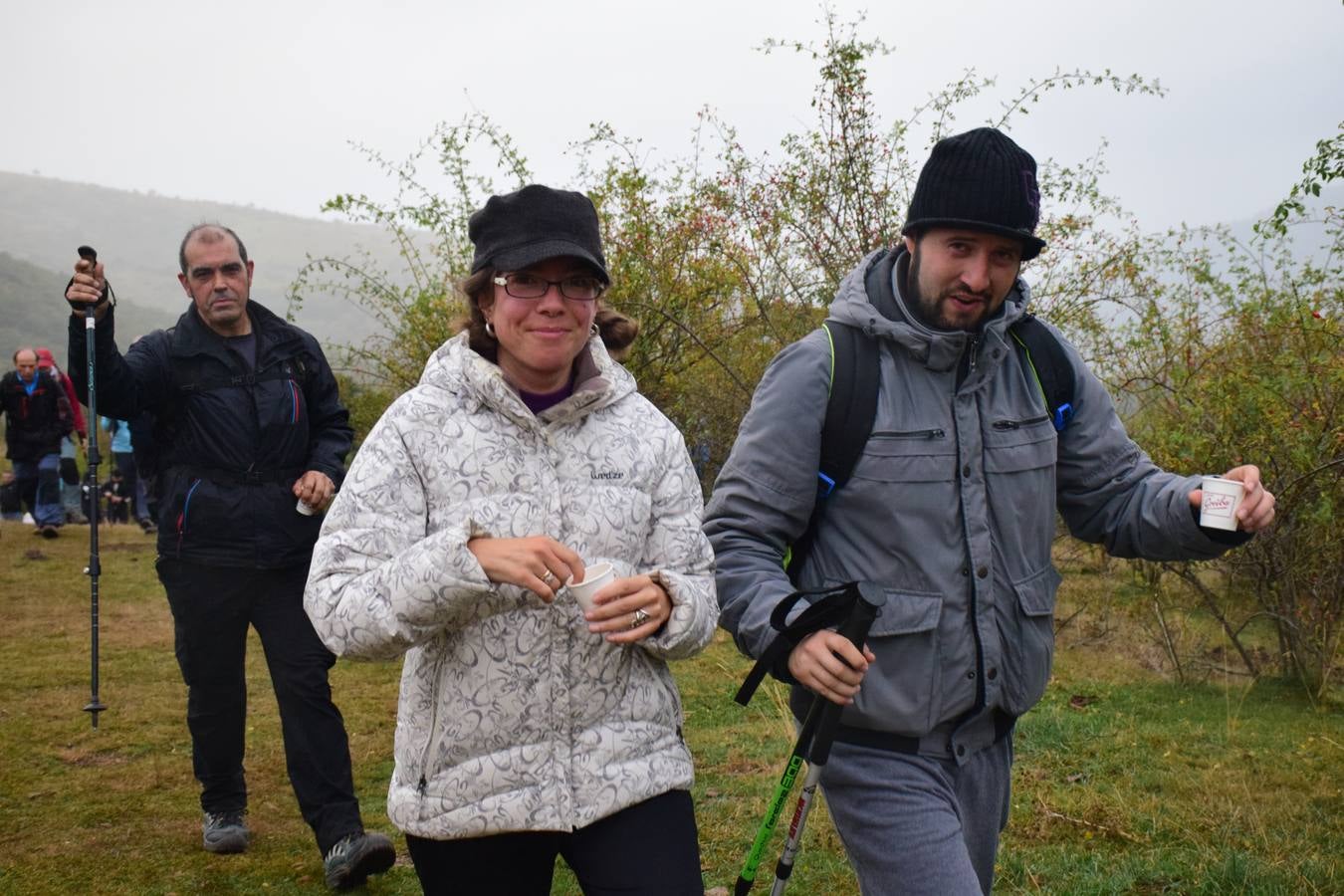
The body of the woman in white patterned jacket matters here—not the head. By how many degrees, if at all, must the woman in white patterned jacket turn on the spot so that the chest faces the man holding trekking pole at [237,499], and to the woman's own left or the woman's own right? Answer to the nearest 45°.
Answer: approximately 135° to the woman's own right

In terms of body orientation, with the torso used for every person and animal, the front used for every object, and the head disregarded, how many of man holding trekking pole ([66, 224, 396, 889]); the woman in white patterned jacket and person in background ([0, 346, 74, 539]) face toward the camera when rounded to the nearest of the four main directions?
3

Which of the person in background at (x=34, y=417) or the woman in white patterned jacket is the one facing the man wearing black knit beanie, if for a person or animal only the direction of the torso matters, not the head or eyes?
the person in background

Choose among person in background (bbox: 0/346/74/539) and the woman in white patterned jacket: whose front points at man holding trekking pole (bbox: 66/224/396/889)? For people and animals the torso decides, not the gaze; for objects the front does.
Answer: the person in background

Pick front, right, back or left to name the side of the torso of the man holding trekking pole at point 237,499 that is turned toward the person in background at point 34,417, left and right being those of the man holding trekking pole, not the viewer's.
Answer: back

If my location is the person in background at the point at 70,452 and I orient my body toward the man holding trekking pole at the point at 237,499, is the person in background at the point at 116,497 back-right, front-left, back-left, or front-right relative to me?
back-left

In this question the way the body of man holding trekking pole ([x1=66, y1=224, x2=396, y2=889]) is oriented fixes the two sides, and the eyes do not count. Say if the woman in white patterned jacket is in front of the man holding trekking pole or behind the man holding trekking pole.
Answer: in front

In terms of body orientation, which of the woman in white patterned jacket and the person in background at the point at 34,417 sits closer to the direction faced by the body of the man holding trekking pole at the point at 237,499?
the woman in white patterned jacket

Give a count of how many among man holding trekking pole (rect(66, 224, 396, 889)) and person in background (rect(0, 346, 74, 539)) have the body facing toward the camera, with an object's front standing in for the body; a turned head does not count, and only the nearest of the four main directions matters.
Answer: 2

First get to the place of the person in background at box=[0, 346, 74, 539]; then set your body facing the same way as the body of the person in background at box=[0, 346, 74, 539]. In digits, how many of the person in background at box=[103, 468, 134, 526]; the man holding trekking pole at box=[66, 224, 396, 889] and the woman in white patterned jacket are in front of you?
2

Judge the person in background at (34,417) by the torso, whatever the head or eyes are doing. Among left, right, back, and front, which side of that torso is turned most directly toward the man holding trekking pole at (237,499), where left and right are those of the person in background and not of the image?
front

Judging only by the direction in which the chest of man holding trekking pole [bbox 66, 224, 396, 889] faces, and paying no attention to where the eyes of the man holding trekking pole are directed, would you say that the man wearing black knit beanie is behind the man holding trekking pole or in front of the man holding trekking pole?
in front

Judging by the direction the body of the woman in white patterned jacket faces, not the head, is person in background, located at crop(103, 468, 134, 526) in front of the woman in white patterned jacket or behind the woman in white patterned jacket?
behind
